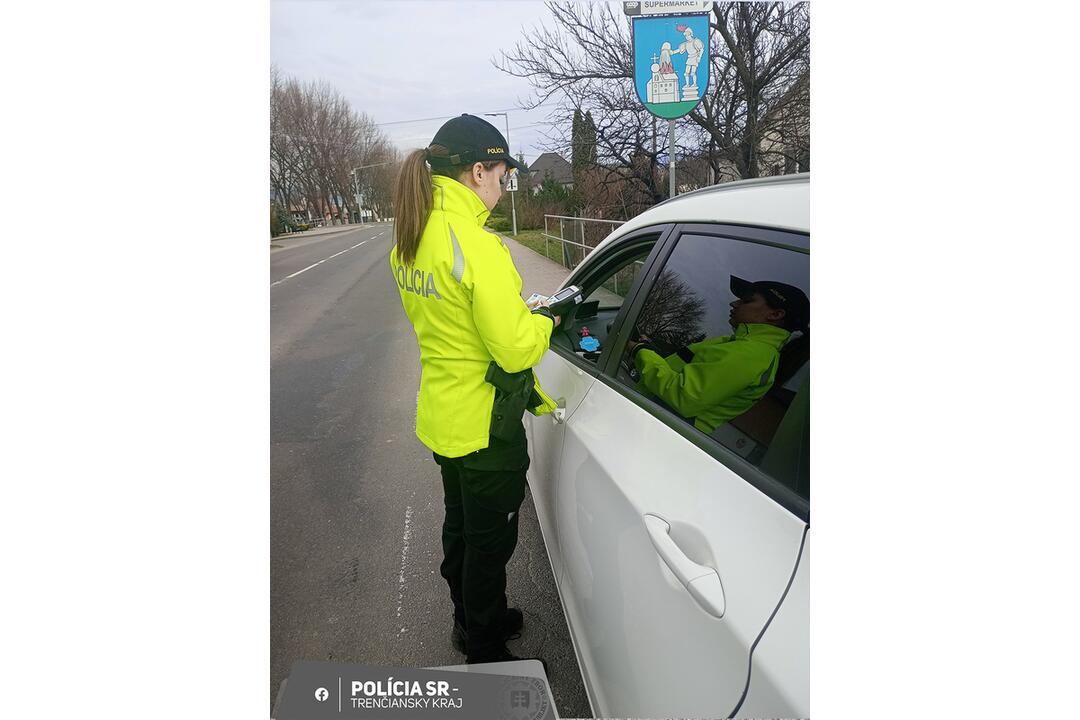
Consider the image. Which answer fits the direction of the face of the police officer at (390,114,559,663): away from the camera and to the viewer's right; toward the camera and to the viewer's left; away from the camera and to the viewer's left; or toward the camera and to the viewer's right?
away from the camera and to the viewer's right

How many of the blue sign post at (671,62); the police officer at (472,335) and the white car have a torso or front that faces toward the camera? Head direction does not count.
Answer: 1

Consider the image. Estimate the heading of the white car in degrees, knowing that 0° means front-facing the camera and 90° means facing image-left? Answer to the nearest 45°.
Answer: approximately 135°

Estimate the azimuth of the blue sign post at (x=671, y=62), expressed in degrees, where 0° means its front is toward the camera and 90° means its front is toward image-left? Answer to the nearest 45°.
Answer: approximately 0°
